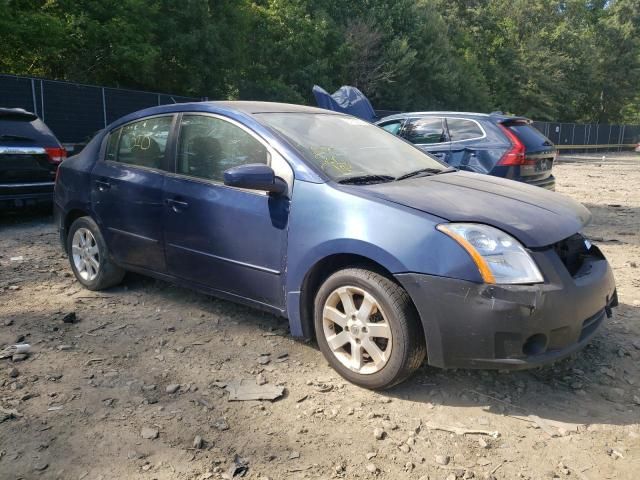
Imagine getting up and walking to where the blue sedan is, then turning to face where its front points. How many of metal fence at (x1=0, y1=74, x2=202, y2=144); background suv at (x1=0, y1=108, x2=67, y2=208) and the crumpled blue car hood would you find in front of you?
0

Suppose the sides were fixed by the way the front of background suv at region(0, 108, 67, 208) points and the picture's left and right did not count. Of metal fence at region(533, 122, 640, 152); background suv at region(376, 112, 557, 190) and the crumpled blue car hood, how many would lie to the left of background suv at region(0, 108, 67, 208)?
0

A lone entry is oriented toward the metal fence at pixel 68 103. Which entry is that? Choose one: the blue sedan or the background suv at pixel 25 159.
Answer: the background suv

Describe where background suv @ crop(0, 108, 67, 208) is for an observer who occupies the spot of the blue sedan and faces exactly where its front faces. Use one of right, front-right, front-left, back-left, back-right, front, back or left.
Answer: back

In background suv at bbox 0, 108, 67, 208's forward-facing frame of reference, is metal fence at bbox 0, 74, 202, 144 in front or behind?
in front

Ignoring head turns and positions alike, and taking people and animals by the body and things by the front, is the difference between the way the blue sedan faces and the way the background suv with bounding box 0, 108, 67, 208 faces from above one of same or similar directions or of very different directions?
very different directions

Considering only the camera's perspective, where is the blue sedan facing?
facing the viewer and to the right of the viewer

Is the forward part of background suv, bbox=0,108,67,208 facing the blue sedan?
no

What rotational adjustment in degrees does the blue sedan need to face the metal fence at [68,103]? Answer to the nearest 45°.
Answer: approximately 180°

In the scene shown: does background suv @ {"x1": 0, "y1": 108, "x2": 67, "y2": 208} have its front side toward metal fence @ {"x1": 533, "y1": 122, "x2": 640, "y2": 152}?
no

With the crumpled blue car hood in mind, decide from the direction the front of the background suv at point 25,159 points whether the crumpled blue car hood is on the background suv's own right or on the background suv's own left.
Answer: on the background suv's own right

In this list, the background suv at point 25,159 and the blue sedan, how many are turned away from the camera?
1

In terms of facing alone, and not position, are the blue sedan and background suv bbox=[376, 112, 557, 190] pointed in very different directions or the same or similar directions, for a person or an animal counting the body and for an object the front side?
very different directions

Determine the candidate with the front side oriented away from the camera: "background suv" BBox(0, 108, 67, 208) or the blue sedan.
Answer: the background suv

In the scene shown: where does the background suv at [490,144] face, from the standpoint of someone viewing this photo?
facing away from the viewer and to the left of the viewer

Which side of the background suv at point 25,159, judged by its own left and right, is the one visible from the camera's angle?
back

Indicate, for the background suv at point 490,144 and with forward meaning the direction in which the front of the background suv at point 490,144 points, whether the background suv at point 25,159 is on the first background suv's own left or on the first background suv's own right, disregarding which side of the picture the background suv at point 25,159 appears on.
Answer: on the first background suv's own left
